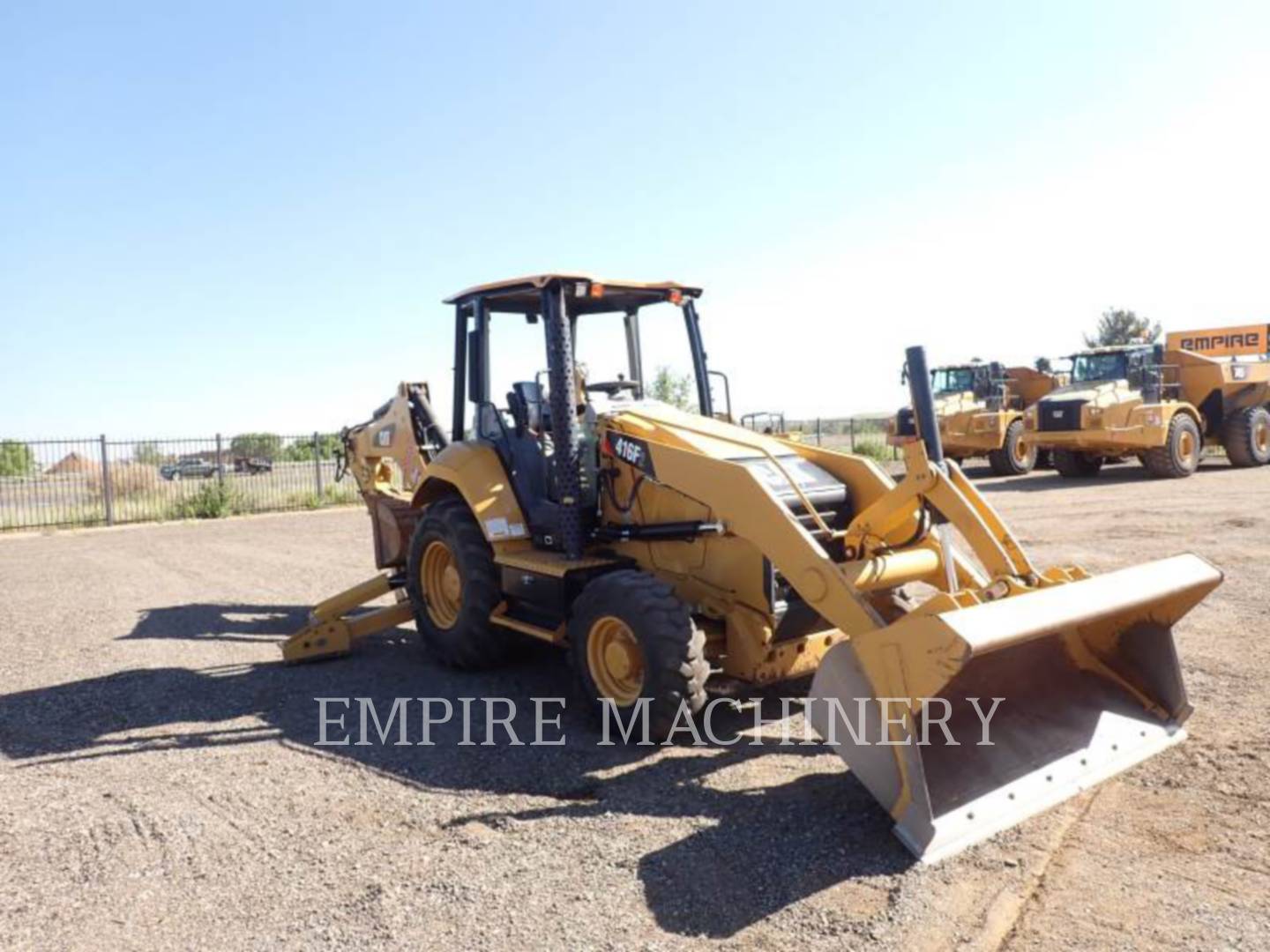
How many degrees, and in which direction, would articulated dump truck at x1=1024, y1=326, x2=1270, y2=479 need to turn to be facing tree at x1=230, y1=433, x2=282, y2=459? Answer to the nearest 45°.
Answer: approximately 45° to its right

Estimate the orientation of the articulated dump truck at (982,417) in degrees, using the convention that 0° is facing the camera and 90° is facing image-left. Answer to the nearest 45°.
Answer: approximately 45°

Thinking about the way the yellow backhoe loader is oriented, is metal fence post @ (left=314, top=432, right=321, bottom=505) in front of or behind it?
behind

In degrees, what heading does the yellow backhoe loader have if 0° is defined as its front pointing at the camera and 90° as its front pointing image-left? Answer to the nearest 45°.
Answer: approximately 315°

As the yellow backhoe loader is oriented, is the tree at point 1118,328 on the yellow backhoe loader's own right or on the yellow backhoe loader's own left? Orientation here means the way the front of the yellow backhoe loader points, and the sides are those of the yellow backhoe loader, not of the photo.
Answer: on the yellow backhoe loader's own left

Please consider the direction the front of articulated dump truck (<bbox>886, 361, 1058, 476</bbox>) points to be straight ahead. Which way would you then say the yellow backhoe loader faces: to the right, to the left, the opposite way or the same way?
to the left

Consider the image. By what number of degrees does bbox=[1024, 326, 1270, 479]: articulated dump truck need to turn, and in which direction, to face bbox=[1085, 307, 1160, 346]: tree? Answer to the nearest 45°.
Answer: approximately 135° to its right

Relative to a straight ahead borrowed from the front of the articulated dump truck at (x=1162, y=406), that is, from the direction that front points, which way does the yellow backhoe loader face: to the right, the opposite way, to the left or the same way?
to the left

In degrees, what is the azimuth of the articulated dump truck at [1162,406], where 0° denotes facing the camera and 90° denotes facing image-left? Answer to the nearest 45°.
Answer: approximately 45°
